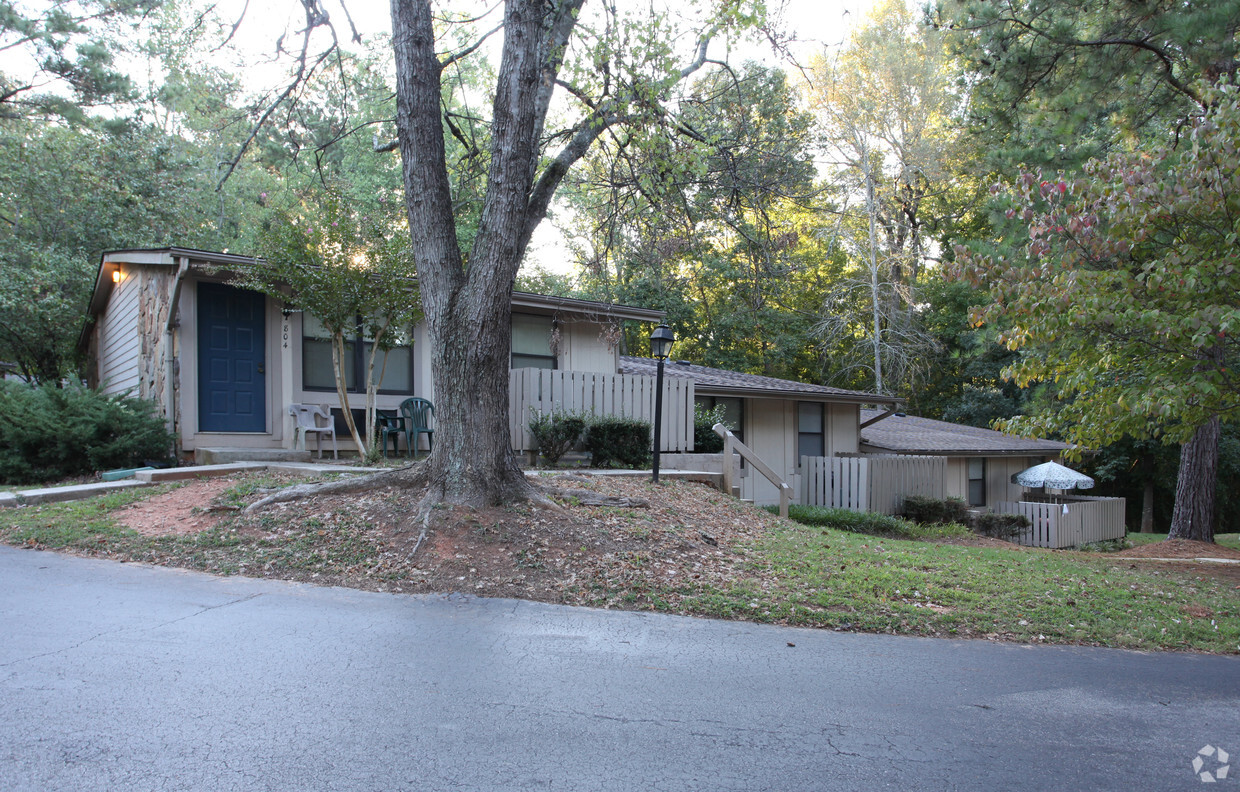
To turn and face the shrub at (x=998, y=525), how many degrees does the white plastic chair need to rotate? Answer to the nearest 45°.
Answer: approximately 45° to its left

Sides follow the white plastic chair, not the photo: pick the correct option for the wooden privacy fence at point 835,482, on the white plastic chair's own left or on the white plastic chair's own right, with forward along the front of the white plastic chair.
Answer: on the white plastic chair's own left

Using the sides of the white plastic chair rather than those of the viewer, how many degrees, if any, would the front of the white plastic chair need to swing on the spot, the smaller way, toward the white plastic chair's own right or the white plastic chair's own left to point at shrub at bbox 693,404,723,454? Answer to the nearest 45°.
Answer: approximately 45° to the white plastic chair's own left

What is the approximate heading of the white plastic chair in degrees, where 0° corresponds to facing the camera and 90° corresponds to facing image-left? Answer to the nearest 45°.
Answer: approximately 315°

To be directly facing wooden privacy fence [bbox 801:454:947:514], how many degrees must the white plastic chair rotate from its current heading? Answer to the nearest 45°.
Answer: approximately 45° to its left

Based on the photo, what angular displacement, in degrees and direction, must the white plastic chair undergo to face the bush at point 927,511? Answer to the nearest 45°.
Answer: approximately 45° to its left
